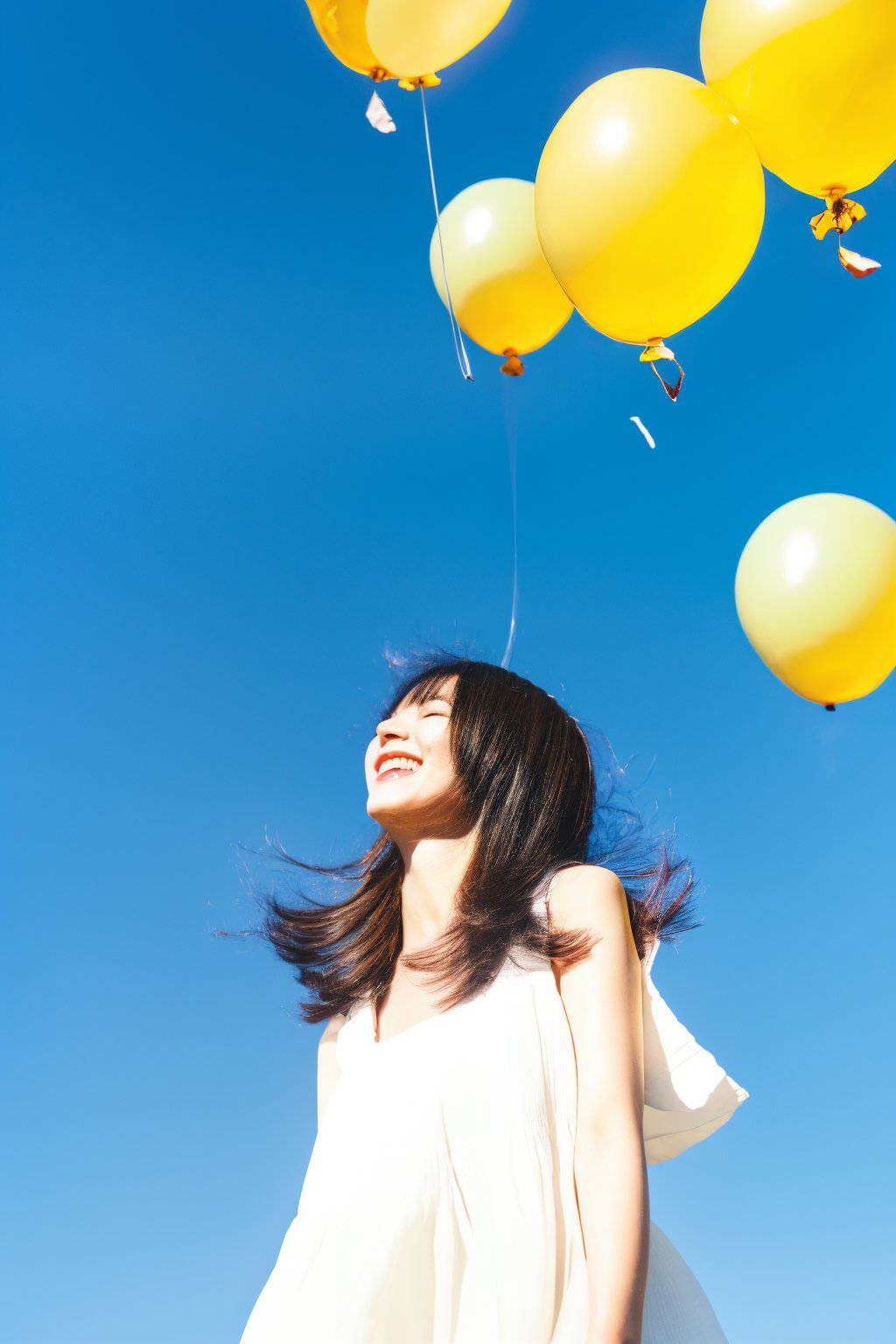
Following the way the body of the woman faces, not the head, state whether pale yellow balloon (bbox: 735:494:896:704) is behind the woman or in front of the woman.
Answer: behind

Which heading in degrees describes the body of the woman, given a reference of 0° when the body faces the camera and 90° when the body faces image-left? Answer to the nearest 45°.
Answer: approximately 45°
